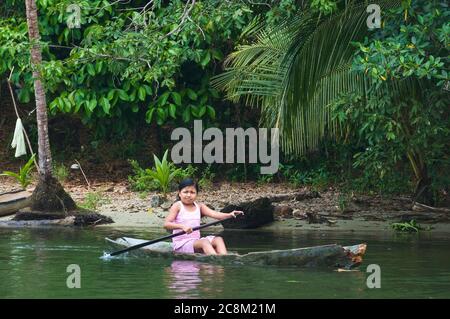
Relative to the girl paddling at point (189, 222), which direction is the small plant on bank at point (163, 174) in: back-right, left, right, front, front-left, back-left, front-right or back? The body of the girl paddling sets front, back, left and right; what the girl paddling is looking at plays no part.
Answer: back-left

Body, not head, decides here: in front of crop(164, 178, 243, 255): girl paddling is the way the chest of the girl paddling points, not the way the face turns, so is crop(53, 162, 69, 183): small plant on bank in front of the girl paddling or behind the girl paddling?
behind

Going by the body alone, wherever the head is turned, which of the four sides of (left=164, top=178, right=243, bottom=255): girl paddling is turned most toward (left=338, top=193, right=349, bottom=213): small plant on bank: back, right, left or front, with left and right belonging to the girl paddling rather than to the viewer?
left

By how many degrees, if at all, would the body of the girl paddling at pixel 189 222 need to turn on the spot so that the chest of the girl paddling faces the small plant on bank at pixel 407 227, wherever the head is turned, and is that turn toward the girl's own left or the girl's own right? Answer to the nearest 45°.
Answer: approximately 90° to the girl's own left

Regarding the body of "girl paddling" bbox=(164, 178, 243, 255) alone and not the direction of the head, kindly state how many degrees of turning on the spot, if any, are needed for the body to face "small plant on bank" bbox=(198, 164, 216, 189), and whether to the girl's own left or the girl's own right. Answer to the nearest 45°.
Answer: approximately 135° to the girl's own left

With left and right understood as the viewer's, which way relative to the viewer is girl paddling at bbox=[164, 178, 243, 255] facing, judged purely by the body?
facing the viewer and to the right of the viewer

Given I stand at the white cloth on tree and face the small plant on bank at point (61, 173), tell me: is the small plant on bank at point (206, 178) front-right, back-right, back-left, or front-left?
front-right

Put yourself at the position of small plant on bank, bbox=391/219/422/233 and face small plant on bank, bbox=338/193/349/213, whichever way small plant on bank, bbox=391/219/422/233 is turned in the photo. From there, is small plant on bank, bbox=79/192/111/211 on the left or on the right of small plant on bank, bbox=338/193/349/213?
left

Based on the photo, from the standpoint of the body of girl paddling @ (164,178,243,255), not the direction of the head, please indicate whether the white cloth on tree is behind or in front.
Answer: behind
